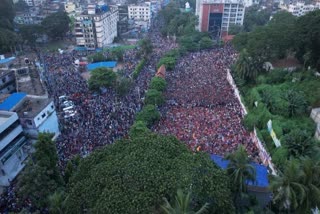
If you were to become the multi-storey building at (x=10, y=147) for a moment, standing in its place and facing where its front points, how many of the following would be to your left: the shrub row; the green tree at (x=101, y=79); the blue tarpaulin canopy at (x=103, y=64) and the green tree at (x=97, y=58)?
4

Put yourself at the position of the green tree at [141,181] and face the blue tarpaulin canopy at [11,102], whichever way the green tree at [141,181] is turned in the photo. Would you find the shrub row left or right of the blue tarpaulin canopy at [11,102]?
right

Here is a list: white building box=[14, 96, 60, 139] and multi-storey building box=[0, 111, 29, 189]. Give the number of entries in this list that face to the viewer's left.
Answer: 0

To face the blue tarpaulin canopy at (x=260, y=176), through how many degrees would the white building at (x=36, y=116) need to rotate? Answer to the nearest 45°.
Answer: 0° — it already faces it

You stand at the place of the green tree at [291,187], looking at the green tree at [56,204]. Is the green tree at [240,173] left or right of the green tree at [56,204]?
right

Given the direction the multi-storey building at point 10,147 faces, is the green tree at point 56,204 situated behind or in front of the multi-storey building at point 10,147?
in front

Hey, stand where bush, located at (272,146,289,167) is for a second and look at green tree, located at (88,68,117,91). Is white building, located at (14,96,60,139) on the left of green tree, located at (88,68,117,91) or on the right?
left

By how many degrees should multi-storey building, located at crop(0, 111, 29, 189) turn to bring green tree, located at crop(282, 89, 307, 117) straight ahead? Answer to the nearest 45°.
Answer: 0° — it already faces it

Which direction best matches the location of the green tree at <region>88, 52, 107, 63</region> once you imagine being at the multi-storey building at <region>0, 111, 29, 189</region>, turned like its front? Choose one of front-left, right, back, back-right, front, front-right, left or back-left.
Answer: left

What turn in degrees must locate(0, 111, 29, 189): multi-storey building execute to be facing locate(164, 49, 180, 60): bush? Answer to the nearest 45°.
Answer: approximately 90° to its left

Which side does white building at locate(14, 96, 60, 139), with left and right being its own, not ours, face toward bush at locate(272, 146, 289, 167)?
front

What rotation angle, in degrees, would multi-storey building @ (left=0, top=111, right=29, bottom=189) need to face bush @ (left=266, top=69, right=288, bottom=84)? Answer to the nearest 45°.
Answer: approximately 45° to its left

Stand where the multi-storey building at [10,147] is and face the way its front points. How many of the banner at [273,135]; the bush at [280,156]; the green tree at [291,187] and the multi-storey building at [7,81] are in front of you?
3

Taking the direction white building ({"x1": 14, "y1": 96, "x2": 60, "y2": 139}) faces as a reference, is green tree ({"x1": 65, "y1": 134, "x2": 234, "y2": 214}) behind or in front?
in front

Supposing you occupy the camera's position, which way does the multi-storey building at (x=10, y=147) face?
facing the viewer and to the right of the viewer

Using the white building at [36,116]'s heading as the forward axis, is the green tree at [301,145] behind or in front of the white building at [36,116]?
in front

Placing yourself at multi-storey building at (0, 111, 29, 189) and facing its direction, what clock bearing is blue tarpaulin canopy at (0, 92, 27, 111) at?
The blue tarpaulin canopy is roughly at 8 o'clock from the multi-storey building.

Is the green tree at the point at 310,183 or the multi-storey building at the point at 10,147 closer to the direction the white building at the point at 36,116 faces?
the green tree
